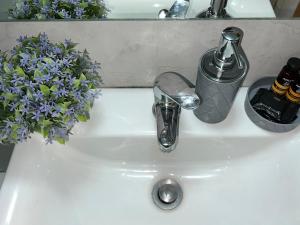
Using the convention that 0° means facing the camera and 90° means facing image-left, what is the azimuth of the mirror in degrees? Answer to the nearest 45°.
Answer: approximately 0°

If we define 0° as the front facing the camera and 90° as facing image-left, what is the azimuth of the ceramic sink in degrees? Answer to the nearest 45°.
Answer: approximately 0°

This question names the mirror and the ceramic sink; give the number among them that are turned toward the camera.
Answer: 2
